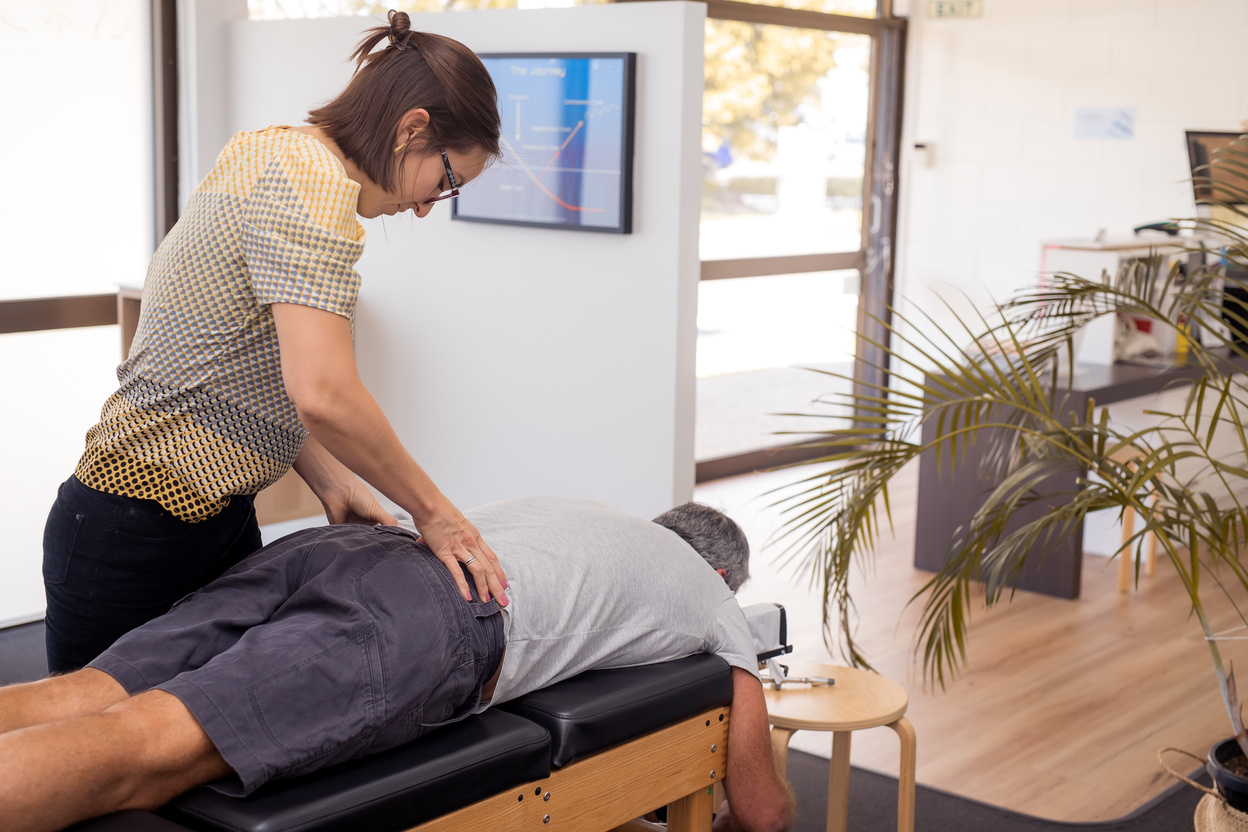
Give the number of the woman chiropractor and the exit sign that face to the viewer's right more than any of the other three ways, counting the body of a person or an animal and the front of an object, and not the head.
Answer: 1

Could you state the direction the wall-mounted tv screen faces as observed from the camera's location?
facing the viewer and to the left of the viewer

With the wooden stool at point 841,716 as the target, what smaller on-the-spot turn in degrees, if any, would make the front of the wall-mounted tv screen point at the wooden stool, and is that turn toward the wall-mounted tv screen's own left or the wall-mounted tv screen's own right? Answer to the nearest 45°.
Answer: approximately 45° to the wall-mounted tv screen's own left

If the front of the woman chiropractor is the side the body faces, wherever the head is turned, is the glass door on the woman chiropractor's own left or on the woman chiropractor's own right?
on the woman chiropractor's own left

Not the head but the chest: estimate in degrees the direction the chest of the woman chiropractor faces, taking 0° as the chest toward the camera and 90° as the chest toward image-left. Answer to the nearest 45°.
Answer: approximately 270°

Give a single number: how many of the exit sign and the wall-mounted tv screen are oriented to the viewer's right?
0

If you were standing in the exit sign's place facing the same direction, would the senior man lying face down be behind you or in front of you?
in front

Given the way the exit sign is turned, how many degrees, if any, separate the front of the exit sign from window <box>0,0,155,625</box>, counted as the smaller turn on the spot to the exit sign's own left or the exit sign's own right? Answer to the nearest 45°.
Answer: approximately 45° to the exit sign's own right

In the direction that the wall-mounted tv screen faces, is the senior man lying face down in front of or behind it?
in front

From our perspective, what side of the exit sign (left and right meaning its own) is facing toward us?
front

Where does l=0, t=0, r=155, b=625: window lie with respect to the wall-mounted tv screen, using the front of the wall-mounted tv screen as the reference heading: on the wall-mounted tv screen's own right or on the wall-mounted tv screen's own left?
on the wall-mounted tv screen's own right

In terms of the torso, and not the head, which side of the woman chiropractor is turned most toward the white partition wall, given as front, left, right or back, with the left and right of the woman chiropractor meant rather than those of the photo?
left
